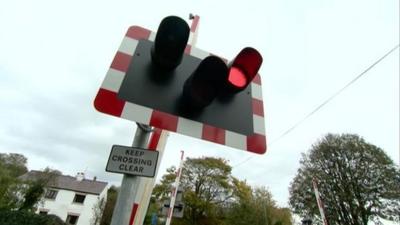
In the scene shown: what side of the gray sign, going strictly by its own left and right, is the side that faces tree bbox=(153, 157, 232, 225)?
back

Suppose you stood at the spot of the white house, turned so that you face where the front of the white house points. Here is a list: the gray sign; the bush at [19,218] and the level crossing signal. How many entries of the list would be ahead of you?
3

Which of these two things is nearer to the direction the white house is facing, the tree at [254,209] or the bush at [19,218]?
the bush

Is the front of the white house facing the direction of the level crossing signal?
yes

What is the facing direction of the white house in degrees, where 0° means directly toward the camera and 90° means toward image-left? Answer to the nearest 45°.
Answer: approximately 0°

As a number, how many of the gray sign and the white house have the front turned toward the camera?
2

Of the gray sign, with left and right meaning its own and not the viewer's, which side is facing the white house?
back
